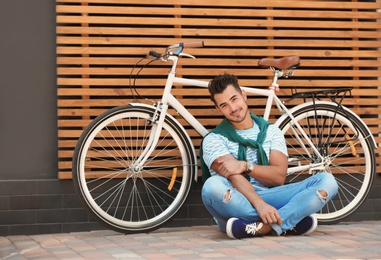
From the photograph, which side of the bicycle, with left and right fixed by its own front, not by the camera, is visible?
left
